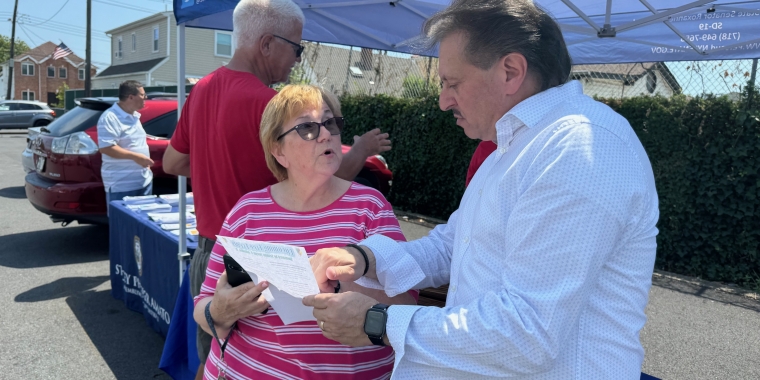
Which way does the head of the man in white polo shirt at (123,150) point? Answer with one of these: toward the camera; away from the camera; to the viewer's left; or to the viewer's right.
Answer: to the viewer's right

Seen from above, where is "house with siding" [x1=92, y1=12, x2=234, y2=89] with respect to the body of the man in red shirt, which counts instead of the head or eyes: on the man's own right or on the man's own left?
on the man's own left

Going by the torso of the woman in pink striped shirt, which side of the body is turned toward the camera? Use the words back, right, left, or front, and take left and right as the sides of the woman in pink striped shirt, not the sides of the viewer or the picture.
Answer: front

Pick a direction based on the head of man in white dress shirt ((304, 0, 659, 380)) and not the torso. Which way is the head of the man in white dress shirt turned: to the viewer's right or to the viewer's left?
to the viewer's left

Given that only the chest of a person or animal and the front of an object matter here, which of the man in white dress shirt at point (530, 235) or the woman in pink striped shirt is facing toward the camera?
the woman in pink striped shirt

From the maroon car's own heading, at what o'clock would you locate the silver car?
The silver car is roughly at 10 o'clock from the maroon car.

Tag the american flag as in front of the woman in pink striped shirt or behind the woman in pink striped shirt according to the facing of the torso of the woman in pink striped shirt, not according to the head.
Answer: behind

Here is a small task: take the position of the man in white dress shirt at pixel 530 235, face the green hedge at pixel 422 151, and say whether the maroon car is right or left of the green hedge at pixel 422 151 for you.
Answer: left

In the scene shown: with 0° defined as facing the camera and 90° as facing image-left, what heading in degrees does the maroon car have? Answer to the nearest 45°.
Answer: approximately 225°

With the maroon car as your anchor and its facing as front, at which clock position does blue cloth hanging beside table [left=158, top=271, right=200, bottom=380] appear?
The blue cloth hanging beside table is roughly at 4 o'clock from the maroon car.

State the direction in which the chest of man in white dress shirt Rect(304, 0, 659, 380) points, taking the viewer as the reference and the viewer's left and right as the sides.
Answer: facing to the left of the viewer

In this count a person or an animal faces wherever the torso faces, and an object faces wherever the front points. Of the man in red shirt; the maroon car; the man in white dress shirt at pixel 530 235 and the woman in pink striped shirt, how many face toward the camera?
1

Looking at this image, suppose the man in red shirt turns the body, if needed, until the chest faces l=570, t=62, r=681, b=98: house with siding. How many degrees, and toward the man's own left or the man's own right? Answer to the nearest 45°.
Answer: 0° — they already face it
